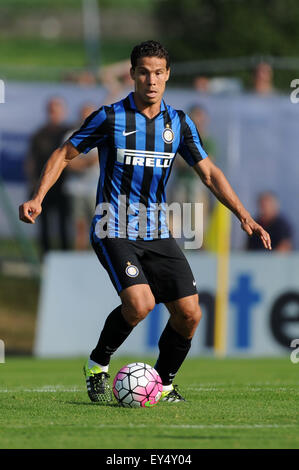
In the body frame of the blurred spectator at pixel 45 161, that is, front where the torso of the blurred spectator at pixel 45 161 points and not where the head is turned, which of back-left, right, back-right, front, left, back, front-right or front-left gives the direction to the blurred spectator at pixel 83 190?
left

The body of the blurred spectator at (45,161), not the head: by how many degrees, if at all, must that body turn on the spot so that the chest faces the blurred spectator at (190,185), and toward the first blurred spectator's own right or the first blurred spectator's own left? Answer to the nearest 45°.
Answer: approximately 90° to the first blurred spectator's own left

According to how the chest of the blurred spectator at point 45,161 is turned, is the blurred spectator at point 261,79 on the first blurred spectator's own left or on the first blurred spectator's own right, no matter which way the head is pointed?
on the first blurred spectator's own left

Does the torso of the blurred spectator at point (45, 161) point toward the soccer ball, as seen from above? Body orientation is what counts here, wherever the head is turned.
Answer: yes

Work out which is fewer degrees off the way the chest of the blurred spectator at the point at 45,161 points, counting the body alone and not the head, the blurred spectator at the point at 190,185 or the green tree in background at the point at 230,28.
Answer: the blurred spectator

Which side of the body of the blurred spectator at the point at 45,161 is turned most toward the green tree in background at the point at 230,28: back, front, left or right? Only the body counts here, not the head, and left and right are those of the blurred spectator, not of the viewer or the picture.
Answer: back

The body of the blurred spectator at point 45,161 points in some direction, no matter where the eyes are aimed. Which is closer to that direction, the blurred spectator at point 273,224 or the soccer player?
the soccer player

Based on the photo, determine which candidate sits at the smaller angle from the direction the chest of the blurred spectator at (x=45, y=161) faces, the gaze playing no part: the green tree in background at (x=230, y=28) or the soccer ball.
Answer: the soccer ball

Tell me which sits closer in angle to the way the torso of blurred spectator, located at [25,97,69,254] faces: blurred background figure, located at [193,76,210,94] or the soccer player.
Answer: the soccer player

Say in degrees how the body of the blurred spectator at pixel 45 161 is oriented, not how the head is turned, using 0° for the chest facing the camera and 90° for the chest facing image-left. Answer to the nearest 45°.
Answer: approximately 0°

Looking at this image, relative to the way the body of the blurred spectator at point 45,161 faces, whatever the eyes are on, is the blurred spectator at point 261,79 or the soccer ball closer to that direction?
the soccer ball
